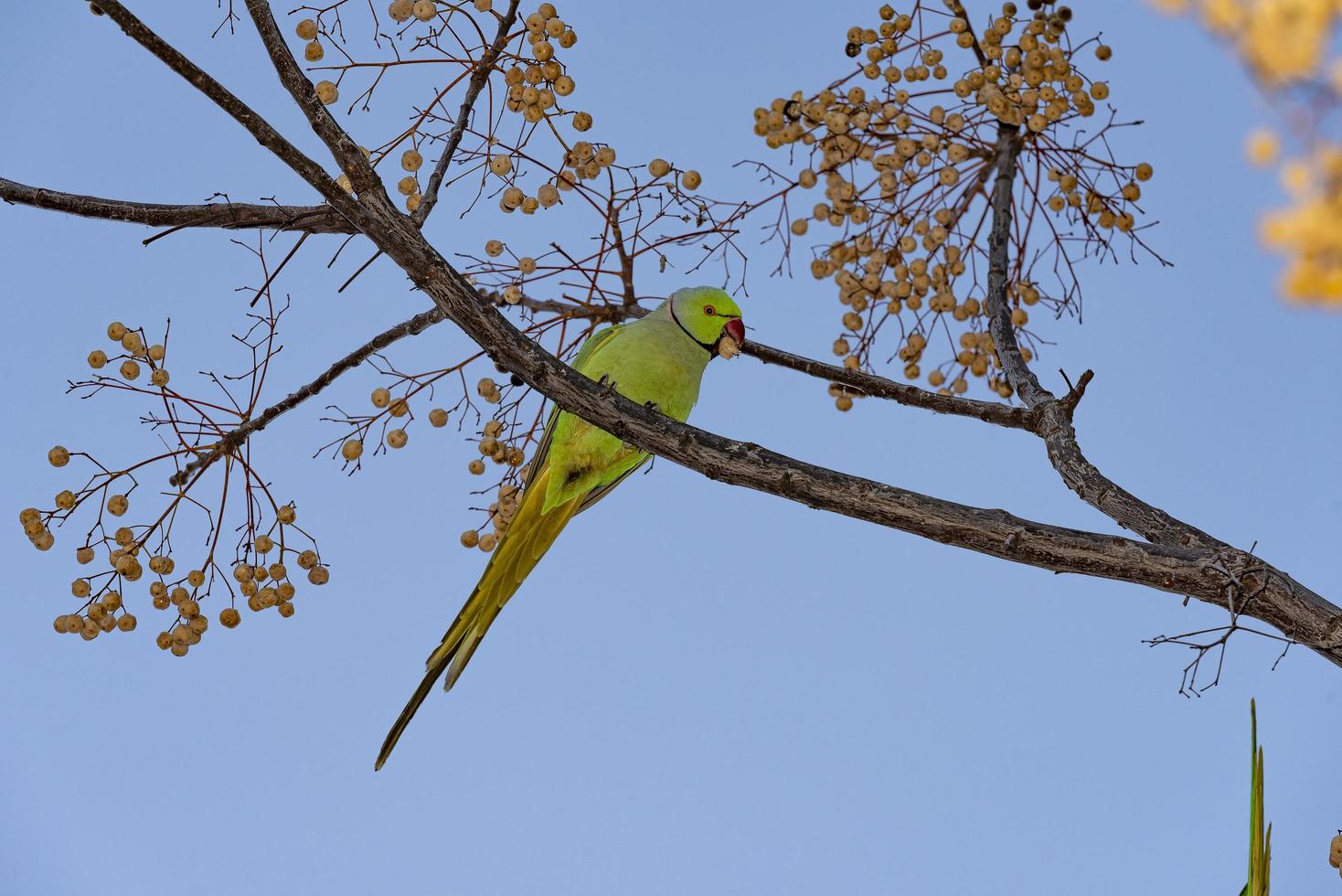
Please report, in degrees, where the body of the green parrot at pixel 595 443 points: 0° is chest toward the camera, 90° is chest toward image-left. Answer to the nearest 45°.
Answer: approximately 315°
